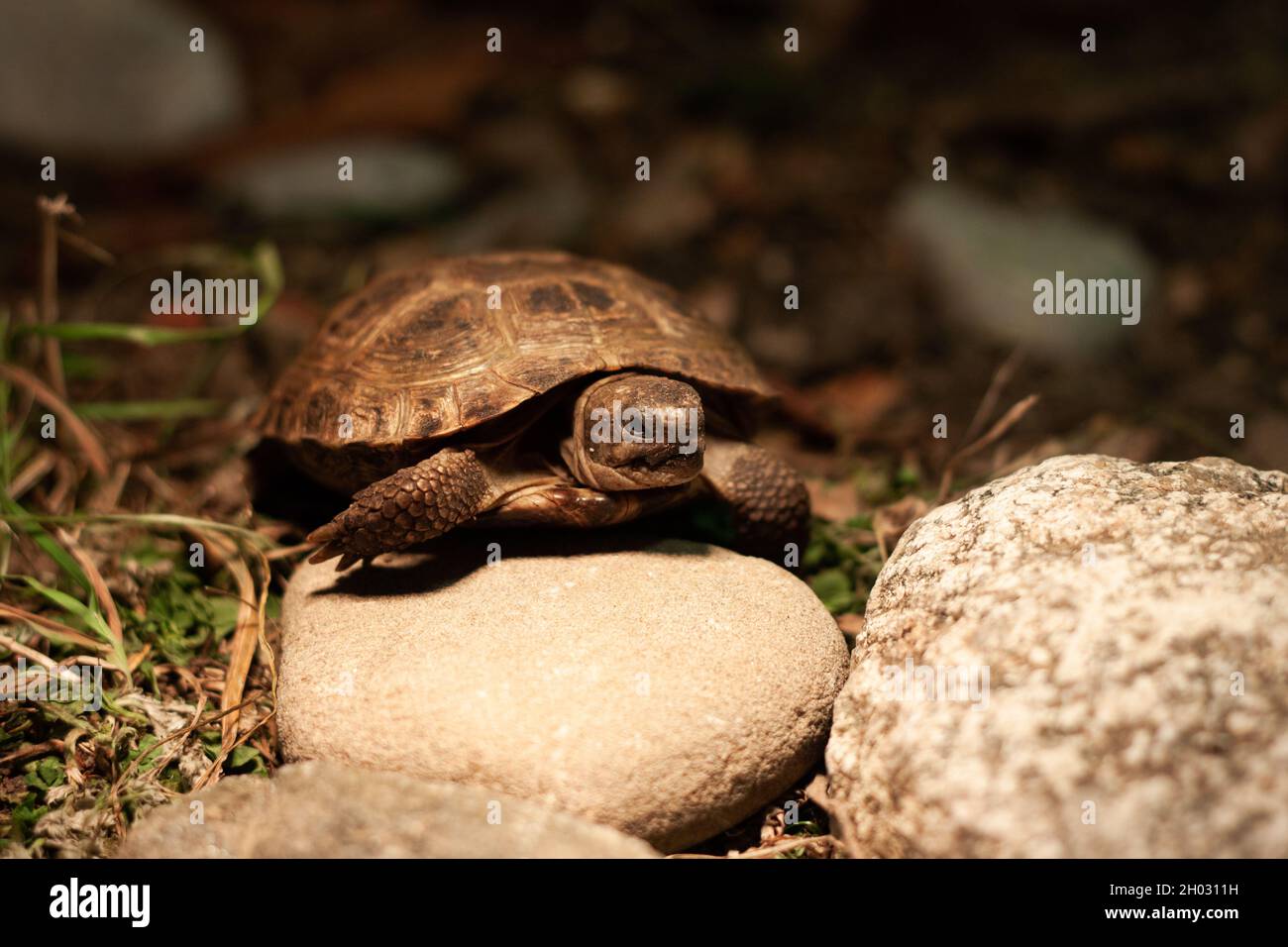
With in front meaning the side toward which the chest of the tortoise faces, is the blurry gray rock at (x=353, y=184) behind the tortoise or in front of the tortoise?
behind

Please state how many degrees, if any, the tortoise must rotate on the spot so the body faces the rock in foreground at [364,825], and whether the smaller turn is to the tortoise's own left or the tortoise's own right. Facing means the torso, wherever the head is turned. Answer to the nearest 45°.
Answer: approximately 45° to the tortoise's own right

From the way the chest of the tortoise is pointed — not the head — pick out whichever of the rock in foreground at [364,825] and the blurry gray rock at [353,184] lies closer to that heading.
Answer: the rock in foreground

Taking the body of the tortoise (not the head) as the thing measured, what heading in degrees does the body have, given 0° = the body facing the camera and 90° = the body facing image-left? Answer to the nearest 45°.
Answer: approximately 315°

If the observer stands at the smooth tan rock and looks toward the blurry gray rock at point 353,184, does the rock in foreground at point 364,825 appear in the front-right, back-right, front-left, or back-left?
back-left

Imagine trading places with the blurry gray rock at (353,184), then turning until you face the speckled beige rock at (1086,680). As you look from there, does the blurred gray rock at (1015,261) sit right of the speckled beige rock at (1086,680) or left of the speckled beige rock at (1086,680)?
left

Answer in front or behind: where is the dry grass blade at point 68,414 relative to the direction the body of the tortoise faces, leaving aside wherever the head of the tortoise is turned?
behind

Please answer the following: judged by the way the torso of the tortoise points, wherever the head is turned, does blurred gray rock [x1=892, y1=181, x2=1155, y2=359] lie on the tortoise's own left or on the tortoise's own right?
on the tortoise's own left
